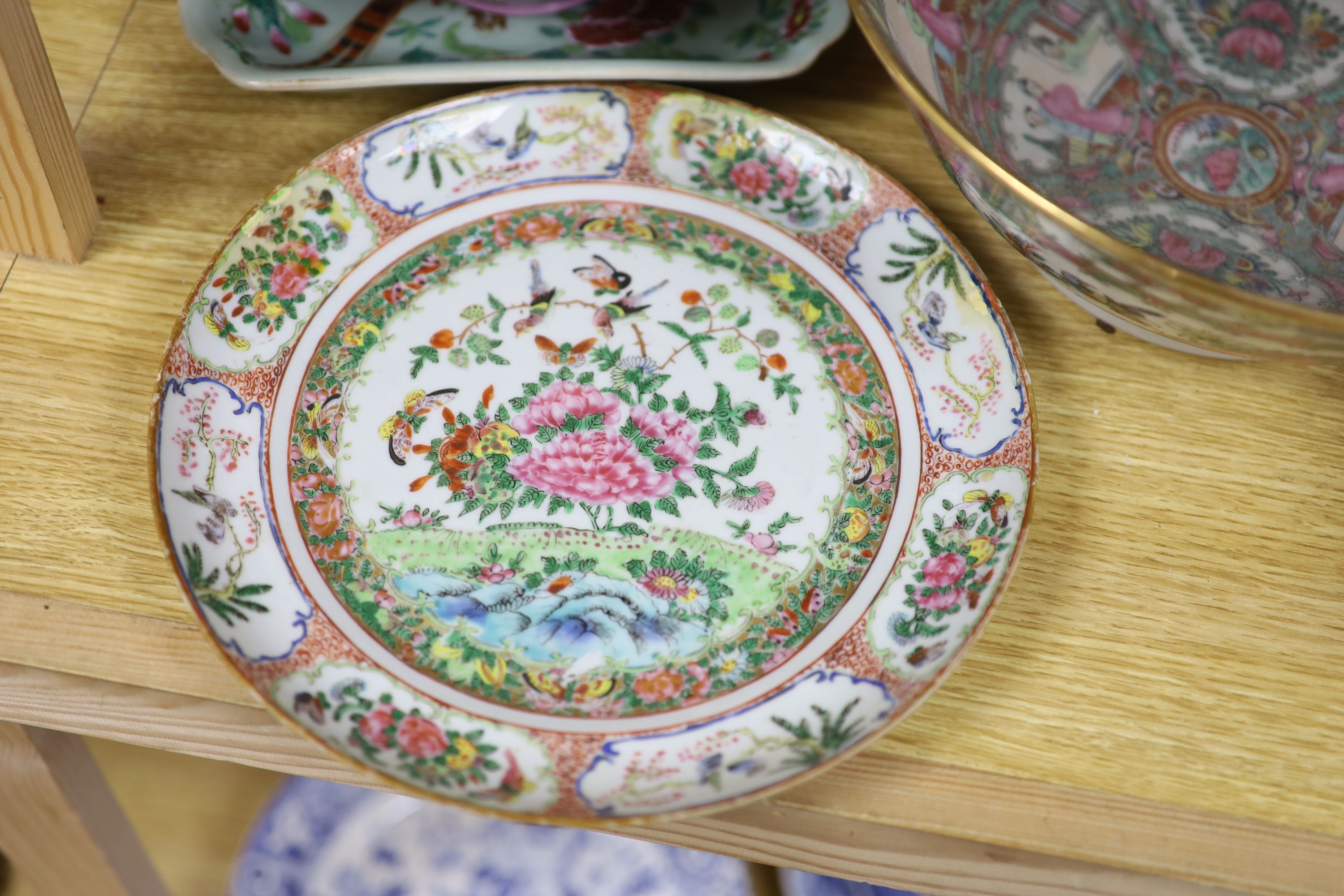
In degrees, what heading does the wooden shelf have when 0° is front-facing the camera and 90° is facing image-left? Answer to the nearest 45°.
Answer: approximately 0°
